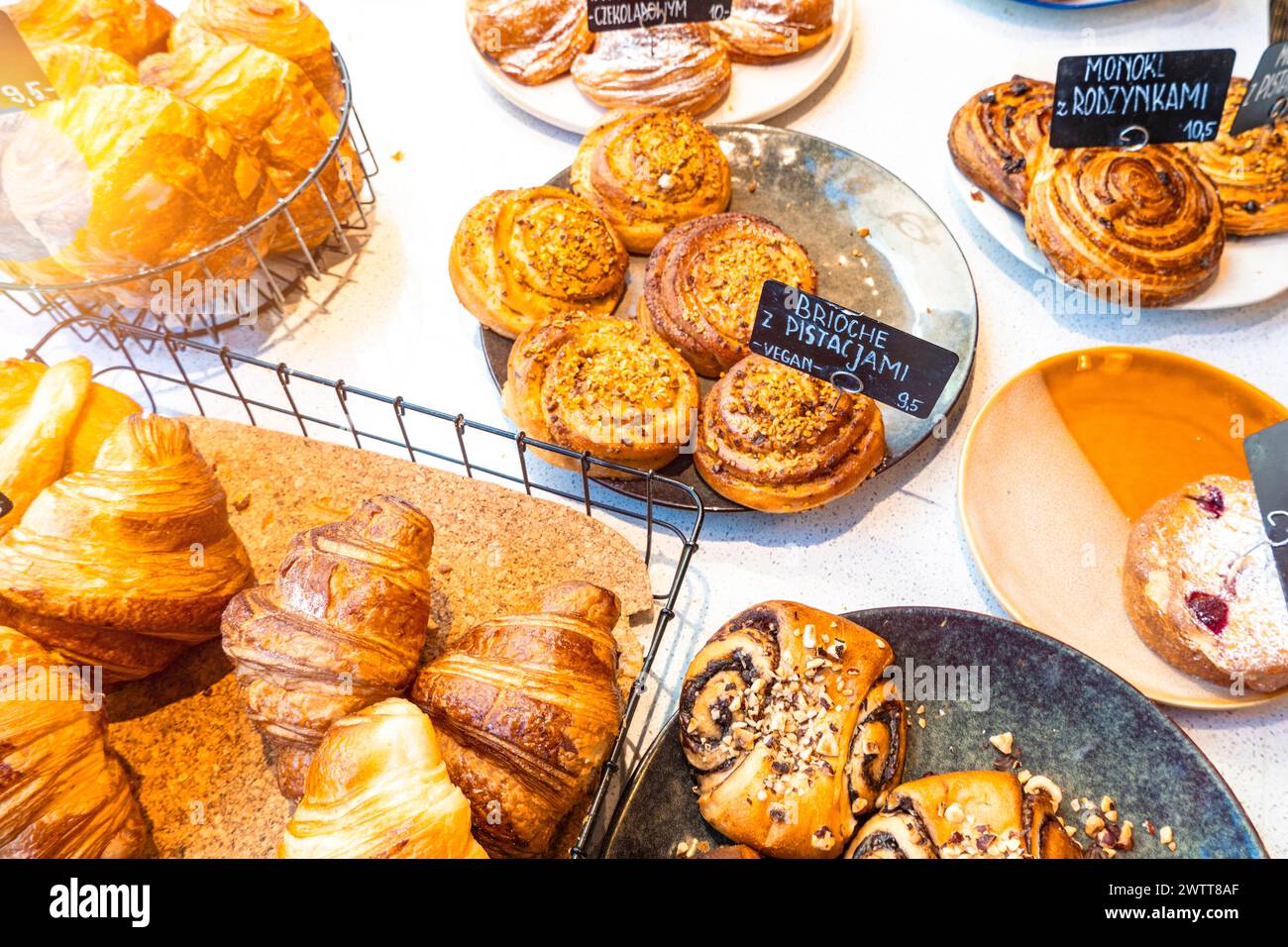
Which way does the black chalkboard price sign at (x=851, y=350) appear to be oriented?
toward the camera

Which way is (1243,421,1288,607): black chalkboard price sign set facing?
toward the camera

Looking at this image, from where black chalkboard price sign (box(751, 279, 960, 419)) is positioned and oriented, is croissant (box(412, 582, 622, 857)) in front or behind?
in front

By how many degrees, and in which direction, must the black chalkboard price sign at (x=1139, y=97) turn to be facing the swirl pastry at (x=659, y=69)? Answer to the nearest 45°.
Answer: approximately 90° to its right

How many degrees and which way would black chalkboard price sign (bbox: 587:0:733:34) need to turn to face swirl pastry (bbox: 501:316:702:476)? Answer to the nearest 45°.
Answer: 0° — it already faces it

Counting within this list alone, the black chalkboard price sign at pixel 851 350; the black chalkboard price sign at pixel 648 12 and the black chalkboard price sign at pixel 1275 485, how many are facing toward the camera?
3

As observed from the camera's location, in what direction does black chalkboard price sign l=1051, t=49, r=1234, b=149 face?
facing the viewer

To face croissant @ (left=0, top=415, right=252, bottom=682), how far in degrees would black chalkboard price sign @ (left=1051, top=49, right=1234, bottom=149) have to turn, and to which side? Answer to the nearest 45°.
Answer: approximately 45° to its right

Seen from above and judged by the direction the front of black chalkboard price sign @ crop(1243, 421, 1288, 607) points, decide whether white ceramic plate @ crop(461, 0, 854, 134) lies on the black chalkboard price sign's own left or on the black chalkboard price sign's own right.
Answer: on the black chalkboard price sign's own right

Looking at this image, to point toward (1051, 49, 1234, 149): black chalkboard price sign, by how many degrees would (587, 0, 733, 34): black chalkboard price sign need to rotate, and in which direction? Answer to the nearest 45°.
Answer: approximately 45° to its left

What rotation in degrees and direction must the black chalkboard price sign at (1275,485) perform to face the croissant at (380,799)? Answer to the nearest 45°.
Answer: approximately 45° to its right

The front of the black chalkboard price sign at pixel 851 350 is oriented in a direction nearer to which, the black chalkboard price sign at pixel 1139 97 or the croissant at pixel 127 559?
the croissant
